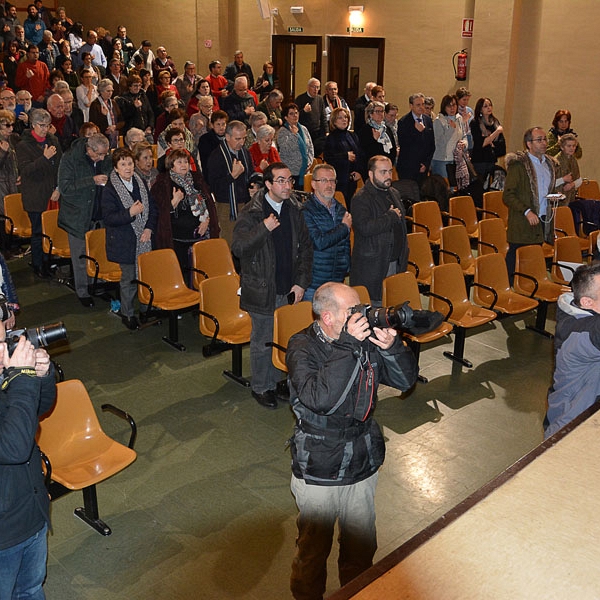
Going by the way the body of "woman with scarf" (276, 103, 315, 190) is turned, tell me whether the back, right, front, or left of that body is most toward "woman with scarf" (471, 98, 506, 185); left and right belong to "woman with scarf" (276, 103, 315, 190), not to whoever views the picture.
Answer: left

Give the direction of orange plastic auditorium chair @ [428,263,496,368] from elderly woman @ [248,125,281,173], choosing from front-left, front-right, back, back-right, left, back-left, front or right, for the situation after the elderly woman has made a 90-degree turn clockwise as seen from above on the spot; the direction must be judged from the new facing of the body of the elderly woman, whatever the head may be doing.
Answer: left

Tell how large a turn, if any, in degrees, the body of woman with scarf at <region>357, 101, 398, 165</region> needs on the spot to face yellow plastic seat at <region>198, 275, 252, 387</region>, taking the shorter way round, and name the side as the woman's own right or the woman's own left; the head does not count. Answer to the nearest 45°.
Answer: approximately 45° to the woman's own right

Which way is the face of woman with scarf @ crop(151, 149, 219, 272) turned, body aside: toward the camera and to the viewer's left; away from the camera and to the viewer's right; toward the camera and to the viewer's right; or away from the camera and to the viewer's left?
toward the camera and to the viewer's right

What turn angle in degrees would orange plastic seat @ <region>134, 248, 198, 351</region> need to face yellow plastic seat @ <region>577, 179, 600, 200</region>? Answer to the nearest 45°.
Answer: approximately 90° to its left

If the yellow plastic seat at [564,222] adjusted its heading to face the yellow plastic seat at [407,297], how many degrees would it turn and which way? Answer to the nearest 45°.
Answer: approximately 45° to its right

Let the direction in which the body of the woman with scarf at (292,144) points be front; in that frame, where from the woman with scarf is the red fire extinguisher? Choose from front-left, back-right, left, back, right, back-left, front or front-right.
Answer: left

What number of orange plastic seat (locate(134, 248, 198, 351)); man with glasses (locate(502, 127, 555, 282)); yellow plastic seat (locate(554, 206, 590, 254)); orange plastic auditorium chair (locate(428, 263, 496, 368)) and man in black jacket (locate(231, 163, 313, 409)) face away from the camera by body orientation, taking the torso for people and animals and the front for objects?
0

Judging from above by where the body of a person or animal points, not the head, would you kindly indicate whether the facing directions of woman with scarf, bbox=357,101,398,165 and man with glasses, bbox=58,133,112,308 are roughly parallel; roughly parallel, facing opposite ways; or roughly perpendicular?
roughly parallel

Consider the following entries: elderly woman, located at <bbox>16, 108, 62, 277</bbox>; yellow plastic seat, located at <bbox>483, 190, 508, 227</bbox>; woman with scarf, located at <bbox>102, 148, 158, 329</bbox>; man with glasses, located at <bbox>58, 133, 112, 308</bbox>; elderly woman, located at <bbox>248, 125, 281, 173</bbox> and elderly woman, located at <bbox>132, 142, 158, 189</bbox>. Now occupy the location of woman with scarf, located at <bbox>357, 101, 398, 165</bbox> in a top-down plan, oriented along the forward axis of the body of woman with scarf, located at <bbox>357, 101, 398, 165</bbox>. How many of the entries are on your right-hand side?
5

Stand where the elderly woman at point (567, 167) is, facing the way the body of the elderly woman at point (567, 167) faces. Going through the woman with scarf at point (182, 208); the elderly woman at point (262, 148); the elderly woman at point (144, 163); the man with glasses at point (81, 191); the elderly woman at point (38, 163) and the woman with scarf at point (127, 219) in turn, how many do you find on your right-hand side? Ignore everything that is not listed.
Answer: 6

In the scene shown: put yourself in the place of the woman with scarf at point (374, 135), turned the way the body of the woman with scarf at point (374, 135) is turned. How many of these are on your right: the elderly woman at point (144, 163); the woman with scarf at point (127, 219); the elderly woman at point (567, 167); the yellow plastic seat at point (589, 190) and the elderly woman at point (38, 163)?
3

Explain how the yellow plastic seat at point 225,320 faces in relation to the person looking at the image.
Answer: facing the viewer and to the right of the viewer

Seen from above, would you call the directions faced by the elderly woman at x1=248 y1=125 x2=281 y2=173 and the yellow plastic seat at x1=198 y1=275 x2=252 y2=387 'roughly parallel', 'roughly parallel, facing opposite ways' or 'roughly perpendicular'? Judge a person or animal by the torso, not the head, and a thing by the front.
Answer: roughly parallel
